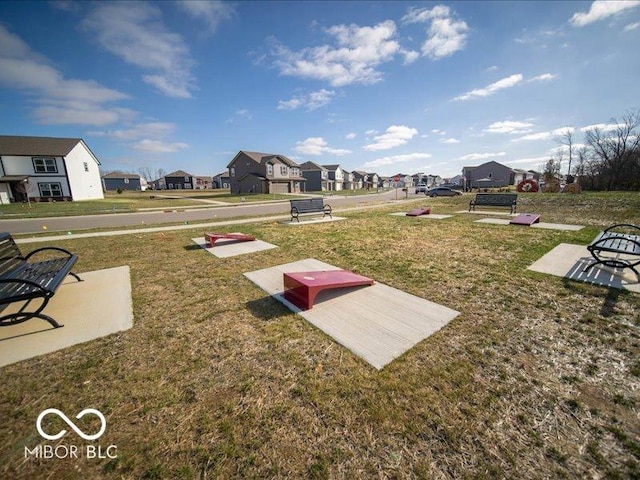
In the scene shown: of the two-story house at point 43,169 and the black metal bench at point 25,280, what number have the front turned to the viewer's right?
1

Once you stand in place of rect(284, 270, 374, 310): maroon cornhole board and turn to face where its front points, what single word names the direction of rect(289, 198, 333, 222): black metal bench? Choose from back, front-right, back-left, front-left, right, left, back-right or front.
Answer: front-left

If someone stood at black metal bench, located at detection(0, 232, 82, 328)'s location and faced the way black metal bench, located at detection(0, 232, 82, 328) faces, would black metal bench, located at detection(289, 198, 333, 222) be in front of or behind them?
in front

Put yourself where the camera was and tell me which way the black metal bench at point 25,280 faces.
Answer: facing to the right of the viewer

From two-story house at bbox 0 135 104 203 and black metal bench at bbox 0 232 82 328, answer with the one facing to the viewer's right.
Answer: the black metal bench

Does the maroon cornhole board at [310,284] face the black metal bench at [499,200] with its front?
yes

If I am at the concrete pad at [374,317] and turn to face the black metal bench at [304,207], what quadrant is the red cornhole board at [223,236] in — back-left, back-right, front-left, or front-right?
front-left

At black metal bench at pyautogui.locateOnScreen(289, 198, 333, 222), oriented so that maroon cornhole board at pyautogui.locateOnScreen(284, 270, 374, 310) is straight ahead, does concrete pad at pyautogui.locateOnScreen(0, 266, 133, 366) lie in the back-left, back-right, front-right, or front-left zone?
front-right

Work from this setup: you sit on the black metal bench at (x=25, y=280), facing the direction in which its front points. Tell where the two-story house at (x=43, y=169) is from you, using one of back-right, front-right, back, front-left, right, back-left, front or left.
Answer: left

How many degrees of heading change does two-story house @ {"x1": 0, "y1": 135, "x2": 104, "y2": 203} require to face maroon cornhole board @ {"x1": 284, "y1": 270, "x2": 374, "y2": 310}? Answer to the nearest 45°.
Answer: approximately 45° to its left
